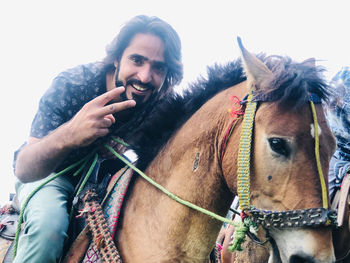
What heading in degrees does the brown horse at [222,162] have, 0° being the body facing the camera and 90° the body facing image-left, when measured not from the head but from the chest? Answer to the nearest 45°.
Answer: approximately 315°

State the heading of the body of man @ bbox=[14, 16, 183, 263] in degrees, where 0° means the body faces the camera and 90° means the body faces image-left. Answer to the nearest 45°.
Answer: approximately 315°

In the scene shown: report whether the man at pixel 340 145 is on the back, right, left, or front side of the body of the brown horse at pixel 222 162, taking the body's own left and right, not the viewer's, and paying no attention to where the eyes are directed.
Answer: left

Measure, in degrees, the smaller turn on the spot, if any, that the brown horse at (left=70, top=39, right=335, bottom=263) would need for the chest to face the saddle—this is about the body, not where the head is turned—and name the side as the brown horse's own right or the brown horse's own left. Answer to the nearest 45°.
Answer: approximately 135° to the brown horse's own right

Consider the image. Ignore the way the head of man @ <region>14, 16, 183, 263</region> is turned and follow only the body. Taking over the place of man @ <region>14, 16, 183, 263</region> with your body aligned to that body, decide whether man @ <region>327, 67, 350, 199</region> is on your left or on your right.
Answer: on your left
